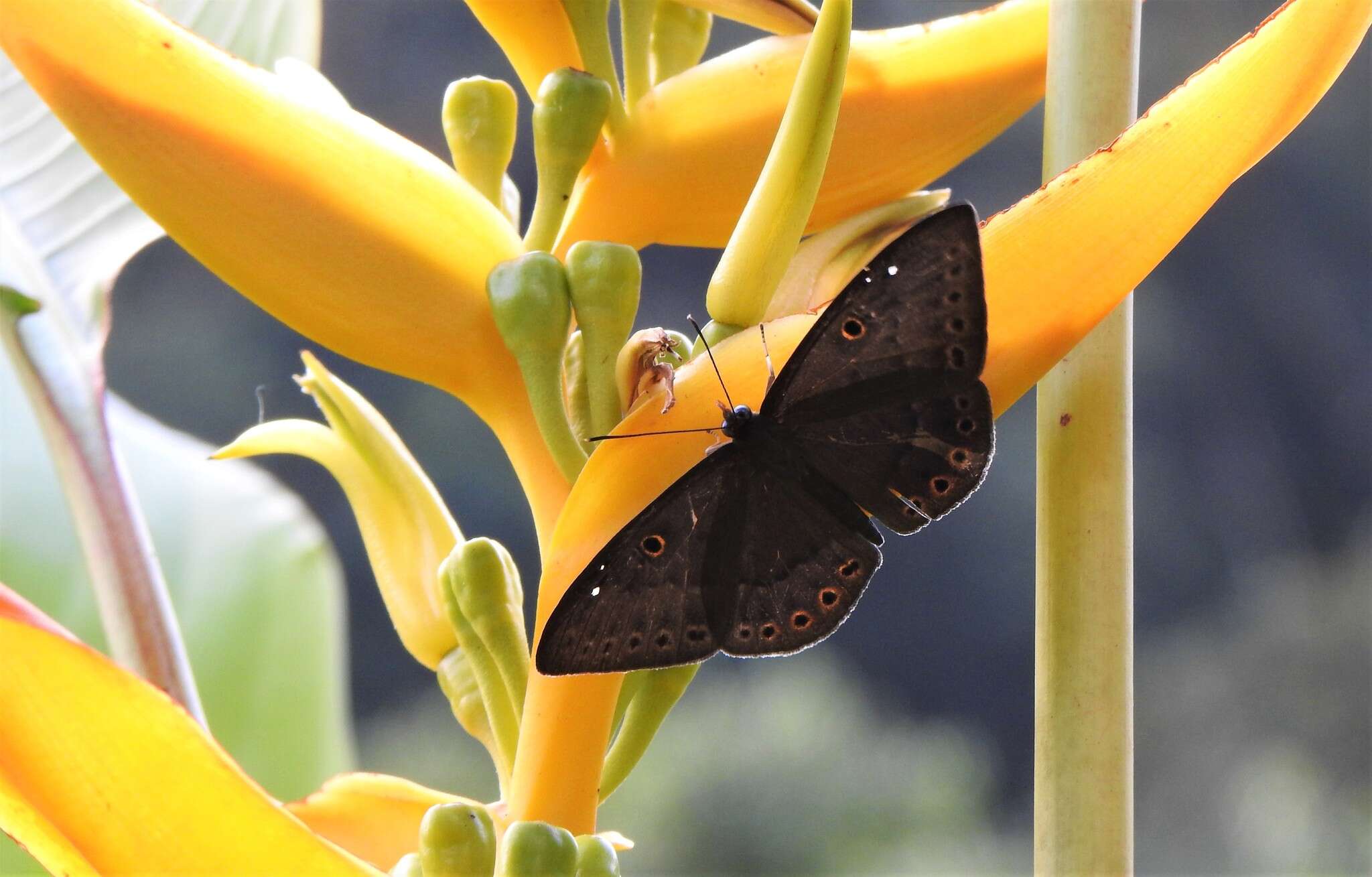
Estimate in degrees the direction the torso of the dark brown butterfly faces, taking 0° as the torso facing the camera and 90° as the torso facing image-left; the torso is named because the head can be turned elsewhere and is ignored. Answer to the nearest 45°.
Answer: approximately 90°
